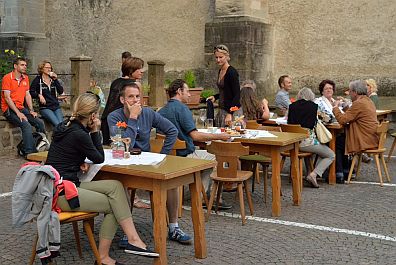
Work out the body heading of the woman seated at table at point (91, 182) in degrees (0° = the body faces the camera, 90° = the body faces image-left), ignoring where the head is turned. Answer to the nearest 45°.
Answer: approximately 270°

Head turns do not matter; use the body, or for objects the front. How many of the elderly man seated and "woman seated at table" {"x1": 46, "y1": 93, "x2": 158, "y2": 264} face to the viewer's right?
1

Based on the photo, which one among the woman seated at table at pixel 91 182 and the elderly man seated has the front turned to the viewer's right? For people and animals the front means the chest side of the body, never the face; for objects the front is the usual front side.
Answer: the woman seated at table

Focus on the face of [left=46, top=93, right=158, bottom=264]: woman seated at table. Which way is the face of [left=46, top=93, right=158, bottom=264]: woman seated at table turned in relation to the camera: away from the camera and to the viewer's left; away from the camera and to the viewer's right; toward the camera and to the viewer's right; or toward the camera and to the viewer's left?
away from the camera and to the viewer's right

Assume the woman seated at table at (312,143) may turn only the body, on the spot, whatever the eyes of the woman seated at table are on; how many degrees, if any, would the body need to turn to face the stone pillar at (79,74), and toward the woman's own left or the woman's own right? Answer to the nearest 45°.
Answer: approximately 90° to the woman's own left

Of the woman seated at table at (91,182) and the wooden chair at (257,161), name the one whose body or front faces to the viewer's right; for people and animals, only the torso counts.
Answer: the woman seated at table
